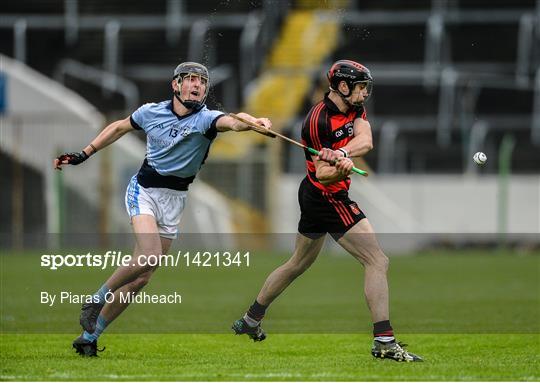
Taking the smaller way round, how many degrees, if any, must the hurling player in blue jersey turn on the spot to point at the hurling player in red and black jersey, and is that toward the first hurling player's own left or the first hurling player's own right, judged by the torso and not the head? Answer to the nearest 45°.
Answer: approximately 45° to the first hurling player's own left

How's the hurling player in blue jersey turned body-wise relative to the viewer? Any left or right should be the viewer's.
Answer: facing the viewer and to the right of the viewer

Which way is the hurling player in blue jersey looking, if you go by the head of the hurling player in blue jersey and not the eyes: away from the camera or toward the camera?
toward the camera
